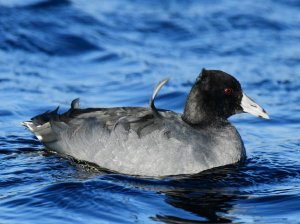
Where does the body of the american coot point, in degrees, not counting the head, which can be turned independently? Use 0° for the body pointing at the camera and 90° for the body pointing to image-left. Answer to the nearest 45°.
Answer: approximately 270°
